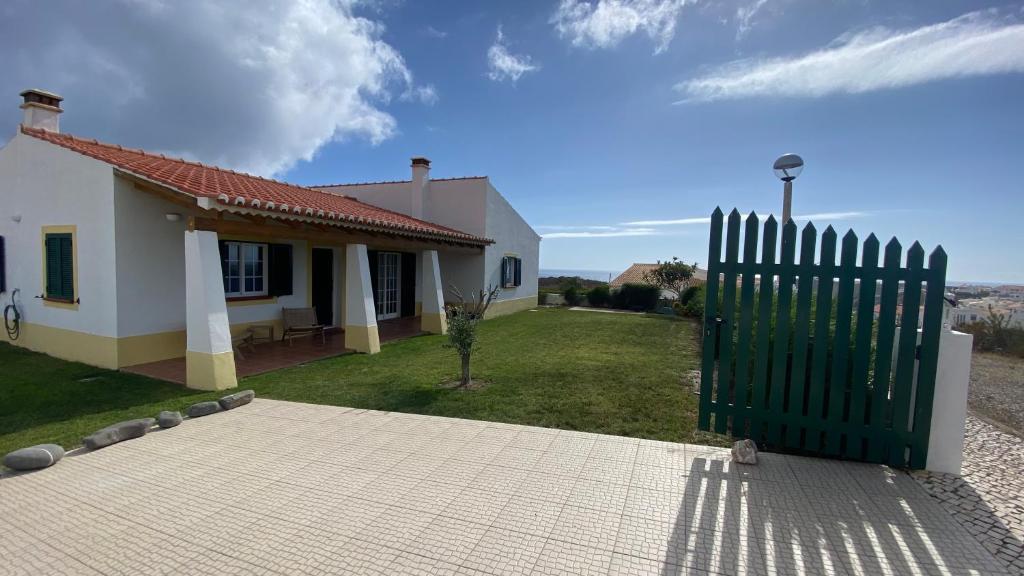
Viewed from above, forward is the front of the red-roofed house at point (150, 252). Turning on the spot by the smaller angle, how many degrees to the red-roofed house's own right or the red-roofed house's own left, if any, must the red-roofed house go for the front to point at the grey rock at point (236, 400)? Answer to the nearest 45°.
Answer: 0° — it already faces it

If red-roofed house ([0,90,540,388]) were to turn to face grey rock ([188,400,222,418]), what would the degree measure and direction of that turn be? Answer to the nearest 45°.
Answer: approximately 45° to its right

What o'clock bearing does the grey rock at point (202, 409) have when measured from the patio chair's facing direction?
The grey rock is roughly at 2 o'clock from the patio chair.

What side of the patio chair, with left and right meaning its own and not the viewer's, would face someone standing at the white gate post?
front

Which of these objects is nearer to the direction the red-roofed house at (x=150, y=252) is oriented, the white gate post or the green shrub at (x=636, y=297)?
the white gate post

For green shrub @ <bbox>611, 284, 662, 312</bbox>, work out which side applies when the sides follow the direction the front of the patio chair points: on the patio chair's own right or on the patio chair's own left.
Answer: on the patio chair's own left

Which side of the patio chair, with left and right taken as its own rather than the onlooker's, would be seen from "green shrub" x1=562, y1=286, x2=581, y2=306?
left

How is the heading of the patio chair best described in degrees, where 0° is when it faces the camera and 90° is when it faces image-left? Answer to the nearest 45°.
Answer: approximately 315°

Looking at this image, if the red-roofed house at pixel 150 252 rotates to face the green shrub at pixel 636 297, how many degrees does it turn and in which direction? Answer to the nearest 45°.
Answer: approximately 45° to its left

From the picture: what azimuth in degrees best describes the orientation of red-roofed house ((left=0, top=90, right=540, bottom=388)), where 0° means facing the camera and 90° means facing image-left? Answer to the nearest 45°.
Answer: approximately 315°

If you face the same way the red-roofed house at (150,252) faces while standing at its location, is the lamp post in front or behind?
in front

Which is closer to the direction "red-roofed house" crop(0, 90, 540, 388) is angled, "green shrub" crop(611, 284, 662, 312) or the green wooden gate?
the green wooden gate
